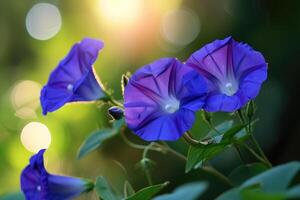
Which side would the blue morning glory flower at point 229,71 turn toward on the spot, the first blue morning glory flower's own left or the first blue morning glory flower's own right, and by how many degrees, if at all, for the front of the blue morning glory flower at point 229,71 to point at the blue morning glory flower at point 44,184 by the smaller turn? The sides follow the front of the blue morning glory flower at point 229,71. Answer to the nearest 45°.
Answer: approximately 90° to the first blue morning glory flower's own right

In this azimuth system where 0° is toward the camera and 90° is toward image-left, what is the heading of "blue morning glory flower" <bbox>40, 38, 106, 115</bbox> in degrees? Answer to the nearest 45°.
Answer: approximately 45°
